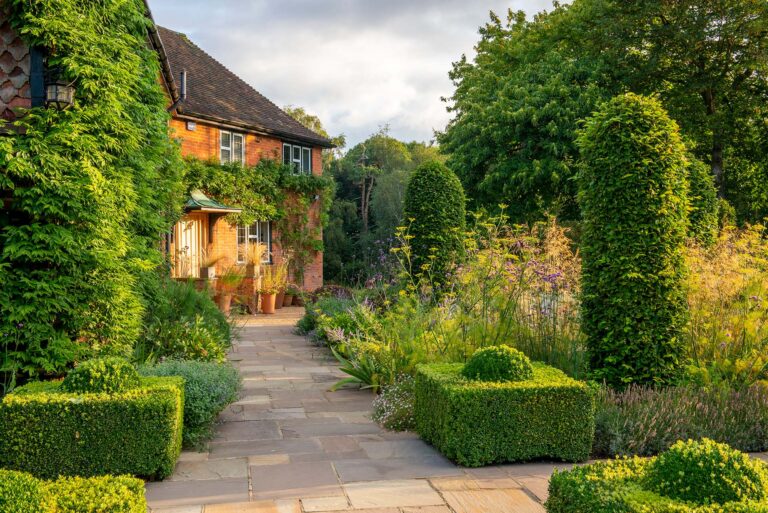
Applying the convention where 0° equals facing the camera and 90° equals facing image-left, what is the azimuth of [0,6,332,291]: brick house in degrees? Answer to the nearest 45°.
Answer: approximately 315°

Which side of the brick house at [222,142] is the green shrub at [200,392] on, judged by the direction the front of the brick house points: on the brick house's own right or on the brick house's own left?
on the brick house's own right
